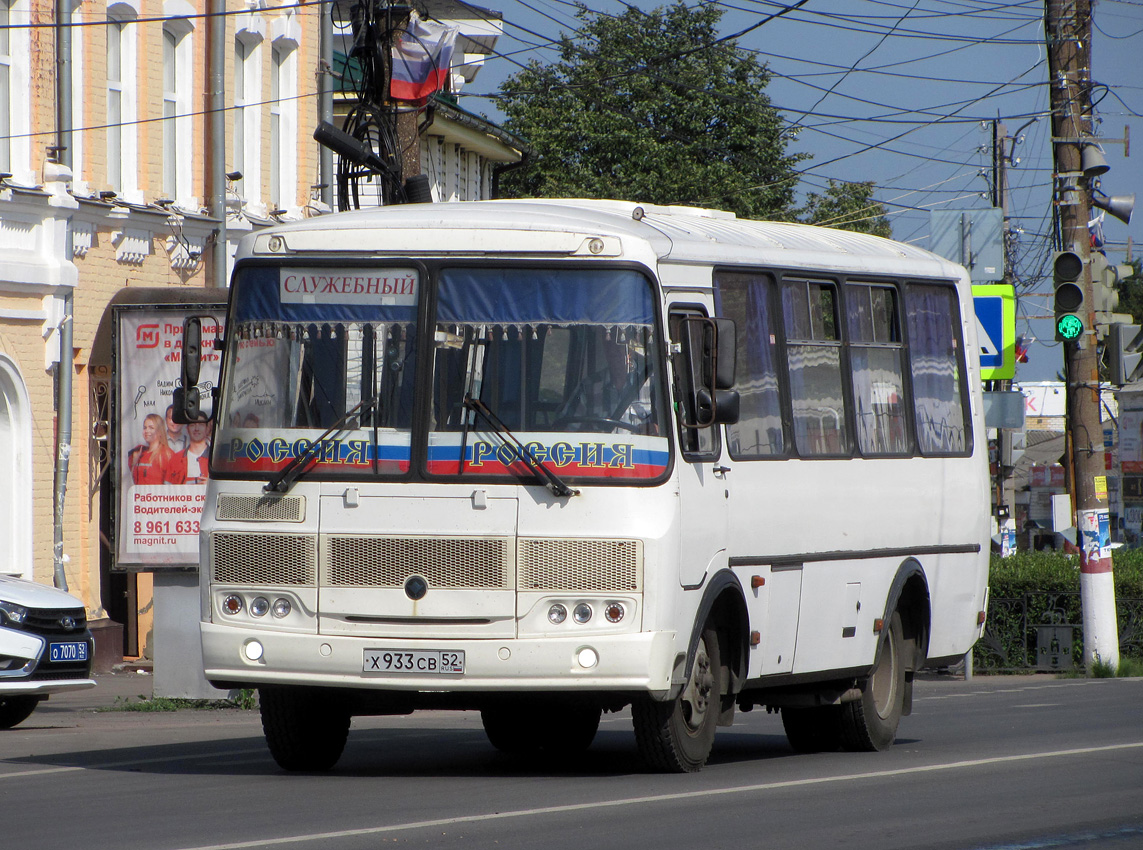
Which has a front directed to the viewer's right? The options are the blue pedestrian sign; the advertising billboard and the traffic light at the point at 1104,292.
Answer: the traffic light

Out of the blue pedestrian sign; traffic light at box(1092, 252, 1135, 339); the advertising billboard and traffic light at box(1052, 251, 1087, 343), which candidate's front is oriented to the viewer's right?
traffic light at box(1092, 252, 1135, 339)

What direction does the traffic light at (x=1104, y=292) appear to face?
to the viewer's right

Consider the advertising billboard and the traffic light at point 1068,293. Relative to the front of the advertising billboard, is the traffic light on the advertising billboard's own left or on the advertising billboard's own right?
on the advertising billboard's own left

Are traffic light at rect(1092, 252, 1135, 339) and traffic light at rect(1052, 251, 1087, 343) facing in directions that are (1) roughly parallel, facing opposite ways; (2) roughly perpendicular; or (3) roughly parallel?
roughly perpendicular

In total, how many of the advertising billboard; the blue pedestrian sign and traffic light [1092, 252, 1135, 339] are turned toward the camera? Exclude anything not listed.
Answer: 2

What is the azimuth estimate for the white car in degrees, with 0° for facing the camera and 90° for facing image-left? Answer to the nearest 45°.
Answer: approximately 315°

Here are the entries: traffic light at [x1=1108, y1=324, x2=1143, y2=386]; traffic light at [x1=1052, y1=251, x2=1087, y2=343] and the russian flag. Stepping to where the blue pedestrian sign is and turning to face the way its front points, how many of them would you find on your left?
2
